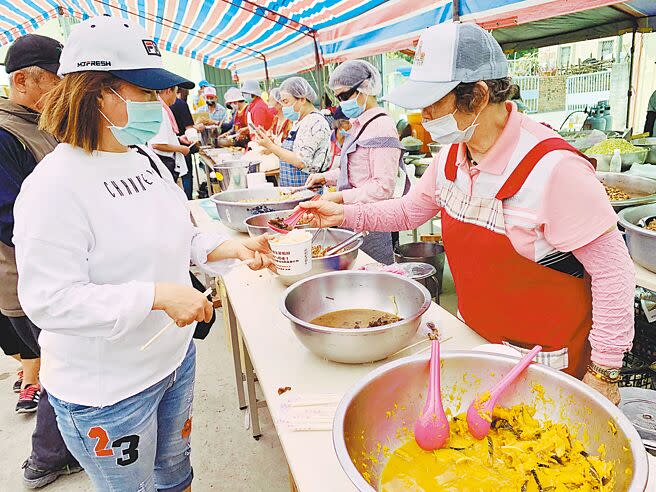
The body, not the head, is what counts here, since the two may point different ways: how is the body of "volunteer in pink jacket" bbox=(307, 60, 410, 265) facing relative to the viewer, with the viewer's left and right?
facing to the left of the viewer

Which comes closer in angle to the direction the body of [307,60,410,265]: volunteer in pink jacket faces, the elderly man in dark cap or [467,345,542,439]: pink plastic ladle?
the elderly man in dark cap

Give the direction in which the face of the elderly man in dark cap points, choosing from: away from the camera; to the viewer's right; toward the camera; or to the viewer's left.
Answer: to the viewer's right

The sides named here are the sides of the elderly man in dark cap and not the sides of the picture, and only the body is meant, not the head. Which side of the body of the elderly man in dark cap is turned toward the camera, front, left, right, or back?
right

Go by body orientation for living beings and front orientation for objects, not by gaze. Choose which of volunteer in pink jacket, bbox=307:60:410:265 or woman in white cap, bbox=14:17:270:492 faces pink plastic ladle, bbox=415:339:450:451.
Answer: the woman in white cap

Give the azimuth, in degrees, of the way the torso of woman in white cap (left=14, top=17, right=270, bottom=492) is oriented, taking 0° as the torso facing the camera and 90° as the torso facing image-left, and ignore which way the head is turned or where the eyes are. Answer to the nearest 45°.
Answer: approximately 315°

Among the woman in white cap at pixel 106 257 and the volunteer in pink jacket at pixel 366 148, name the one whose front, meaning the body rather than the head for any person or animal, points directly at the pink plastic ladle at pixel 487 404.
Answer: the woman in white cap

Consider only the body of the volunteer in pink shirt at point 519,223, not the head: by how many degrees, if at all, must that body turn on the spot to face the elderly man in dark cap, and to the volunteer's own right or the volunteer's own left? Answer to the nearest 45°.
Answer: approximately 45° to the volunteer's own right

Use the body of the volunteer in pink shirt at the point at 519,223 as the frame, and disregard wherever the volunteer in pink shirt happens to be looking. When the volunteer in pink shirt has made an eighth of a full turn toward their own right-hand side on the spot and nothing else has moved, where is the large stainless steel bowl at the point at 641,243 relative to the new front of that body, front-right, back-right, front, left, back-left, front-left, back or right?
back-right

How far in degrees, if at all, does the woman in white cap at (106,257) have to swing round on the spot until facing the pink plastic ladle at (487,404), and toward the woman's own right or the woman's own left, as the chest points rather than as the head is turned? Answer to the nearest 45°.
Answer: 0° — they already face it

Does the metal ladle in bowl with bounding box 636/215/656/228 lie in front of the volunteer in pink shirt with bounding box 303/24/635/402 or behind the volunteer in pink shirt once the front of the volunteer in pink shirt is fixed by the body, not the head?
behind
